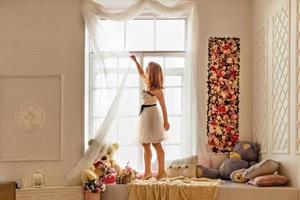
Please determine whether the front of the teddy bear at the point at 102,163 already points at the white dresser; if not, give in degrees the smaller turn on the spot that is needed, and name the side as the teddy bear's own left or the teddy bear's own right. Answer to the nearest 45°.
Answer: approximately 90° to the teddy bear's own right

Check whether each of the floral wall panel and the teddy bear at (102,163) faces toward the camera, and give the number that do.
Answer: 2

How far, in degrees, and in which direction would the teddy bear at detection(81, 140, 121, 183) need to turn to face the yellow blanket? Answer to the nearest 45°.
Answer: approximately 45° to its left

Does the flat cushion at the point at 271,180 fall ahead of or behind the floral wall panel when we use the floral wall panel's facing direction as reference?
ahead

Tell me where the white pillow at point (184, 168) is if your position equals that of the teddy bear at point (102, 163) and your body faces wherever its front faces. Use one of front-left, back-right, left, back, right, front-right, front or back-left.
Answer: left

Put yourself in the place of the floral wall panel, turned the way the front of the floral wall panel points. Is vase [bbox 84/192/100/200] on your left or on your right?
on your right

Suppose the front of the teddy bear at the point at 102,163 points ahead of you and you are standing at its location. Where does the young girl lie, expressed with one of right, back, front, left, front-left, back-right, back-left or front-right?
left

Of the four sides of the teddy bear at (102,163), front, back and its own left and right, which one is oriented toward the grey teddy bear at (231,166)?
left

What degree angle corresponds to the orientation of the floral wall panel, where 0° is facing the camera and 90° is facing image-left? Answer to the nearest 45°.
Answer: approximately 0°

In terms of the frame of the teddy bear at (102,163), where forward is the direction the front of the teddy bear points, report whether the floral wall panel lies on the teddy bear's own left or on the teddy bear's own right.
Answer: on the teddy bear's own left
